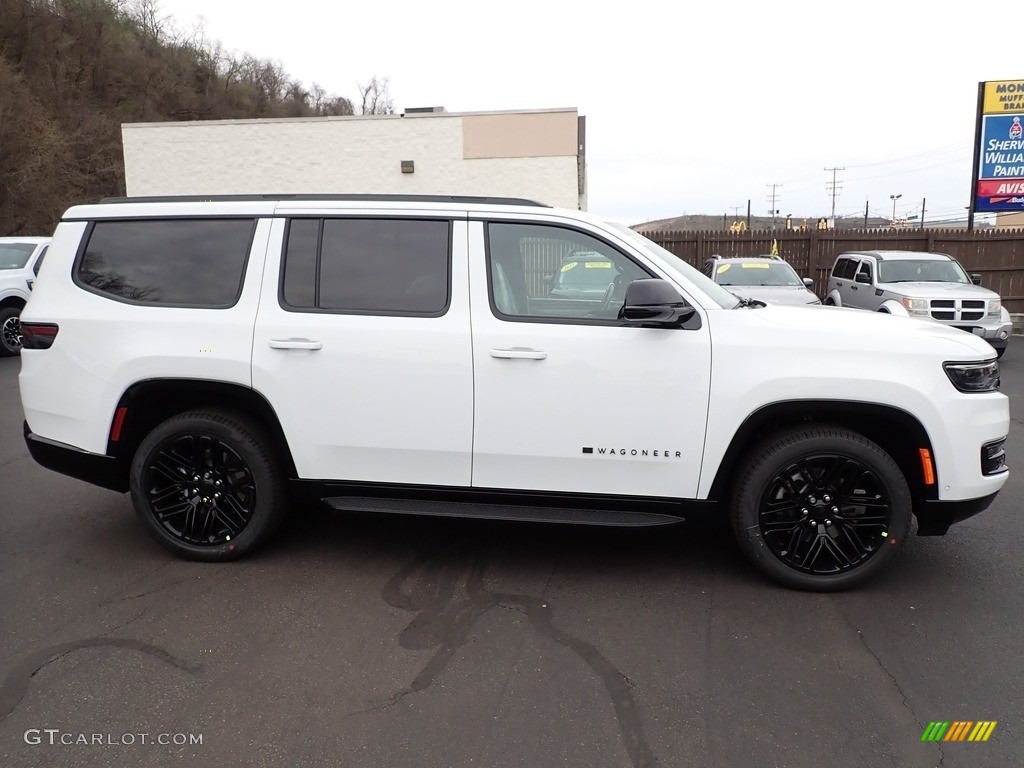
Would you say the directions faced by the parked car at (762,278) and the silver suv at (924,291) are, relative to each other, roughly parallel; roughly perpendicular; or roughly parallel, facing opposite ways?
roughly parallel

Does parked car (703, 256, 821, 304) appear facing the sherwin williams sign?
no

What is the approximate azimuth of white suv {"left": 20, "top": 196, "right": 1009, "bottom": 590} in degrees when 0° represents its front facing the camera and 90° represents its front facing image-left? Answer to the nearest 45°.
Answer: approximately 270°

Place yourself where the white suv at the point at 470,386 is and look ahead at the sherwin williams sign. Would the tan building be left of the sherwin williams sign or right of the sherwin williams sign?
left

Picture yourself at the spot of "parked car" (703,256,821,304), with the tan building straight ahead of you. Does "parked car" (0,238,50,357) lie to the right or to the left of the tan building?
left

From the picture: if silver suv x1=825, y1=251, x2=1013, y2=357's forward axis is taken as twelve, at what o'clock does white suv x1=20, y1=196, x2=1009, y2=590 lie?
The white suv is roughly at 2 o'clock from the silver suv.

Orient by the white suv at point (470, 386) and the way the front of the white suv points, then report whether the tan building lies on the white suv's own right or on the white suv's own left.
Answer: on the white suv's own left

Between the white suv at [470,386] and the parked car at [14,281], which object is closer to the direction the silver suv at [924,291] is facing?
the white suv

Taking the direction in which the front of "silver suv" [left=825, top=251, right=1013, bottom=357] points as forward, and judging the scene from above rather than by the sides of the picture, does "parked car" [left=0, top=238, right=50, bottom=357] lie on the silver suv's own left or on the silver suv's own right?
on the silver suv's own right

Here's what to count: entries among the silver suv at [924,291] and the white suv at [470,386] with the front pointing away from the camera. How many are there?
0

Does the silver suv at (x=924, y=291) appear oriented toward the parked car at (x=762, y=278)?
no

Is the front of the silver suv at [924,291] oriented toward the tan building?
no

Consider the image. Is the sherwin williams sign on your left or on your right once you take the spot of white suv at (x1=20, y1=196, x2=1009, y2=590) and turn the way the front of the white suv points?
on your left

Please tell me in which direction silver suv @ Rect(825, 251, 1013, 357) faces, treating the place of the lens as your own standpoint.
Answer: facing the viewer and to the right of the viewer

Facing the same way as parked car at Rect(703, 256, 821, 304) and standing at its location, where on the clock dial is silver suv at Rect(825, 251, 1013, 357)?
The silver suv is roughly at 10 o'clock from the parked car.

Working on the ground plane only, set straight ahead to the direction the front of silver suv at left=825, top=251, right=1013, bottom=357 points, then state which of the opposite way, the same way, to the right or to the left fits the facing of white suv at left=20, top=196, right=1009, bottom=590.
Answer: to the left

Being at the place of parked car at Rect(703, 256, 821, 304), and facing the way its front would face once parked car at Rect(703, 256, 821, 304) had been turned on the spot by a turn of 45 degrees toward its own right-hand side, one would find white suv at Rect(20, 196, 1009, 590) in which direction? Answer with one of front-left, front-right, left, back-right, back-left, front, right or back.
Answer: front

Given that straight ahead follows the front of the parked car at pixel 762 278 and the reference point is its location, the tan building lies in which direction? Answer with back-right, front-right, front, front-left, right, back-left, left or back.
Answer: back
